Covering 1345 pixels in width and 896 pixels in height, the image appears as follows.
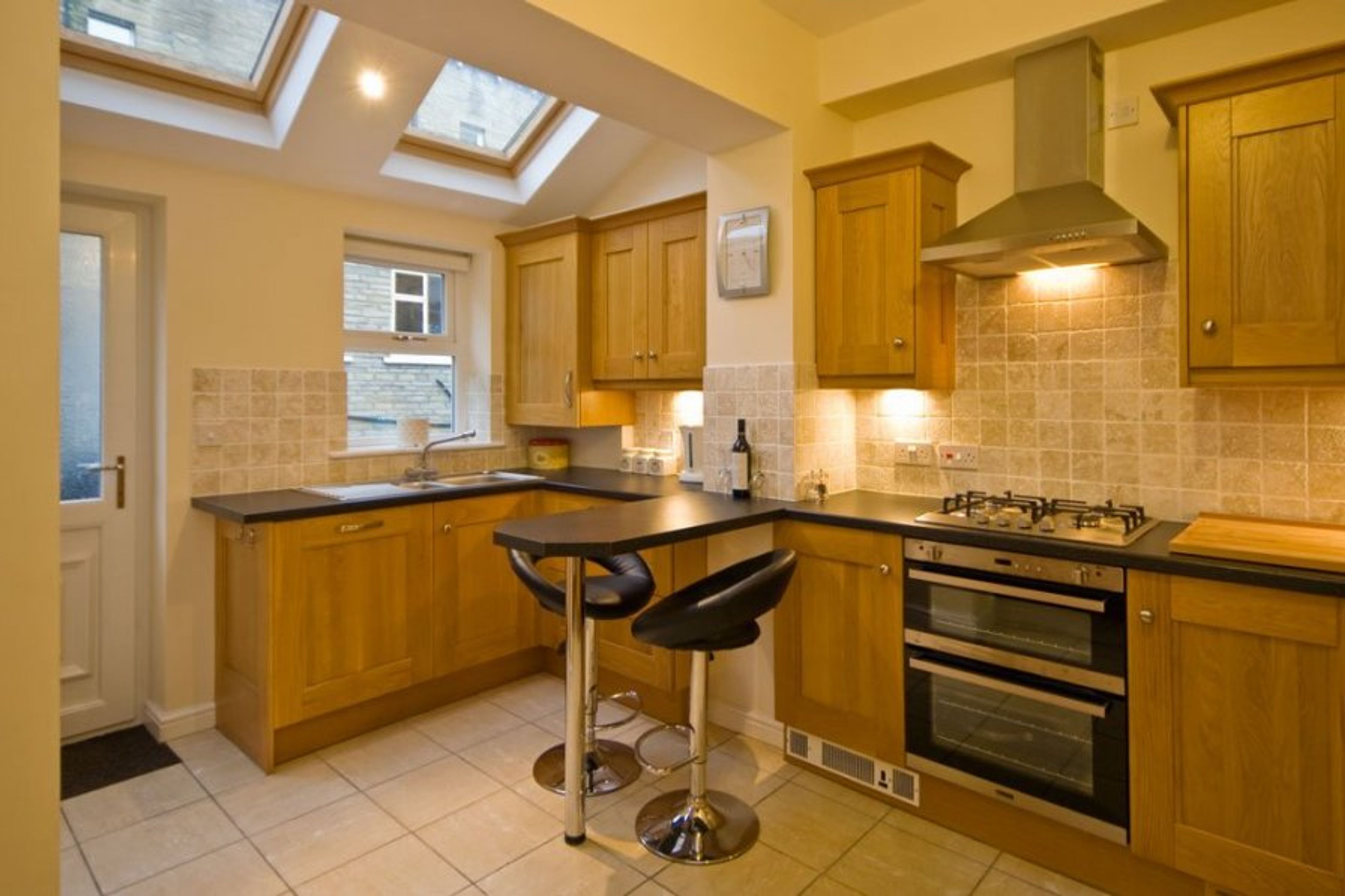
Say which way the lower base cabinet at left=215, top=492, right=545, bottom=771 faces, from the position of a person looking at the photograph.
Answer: facing the viewer and to the right of the viewer

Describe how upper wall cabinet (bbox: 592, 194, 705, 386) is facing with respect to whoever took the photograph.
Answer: facing the viewer and to the left of the viewer

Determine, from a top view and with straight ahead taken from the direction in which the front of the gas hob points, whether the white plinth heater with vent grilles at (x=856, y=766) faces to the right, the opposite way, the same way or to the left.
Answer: the same way

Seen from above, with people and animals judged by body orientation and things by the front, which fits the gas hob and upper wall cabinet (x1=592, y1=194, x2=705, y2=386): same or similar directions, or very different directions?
same or similar directions

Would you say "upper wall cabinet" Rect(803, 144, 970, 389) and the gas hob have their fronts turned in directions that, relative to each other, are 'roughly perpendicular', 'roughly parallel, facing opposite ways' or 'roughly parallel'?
roughly parallel

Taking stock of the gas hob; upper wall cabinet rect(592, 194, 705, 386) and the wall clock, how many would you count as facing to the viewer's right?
0

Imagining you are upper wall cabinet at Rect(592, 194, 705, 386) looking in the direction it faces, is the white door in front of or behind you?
in front

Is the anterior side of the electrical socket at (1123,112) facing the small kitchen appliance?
no

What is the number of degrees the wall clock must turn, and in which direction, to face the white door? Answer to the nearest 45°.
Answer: approximately 45° to its right

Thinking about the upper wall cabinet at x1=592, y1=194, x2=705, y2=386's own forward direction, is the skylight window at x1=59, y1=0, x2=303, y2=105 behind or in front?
in front

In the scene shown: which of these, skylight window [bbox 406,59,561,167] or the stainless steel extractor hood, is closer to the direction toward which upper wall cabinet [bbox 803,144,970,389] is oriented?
the skylight window

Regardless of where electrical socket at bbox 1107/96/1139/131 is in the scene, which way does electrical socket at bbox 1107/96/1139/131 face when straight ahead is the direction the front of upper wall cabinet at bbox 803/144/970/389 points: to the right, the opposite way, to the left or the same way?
the same way

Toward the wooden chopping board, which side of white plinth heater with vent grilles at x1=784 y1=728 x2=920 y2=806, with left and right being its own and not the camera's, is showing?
left

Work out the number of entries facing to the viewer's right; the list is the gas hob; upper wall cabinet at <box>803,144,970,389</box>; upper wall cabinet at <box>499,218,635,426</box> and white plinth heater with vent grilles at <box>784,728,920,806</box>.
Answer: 0
